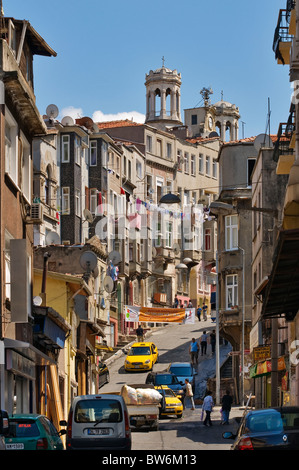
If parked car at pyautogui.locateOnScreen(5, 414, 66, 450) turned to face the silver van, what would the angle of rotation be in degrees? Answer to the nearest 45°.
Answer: approximately 90° to its right

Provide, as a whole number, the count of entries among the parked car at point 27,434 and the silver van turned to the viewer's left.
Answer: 0
